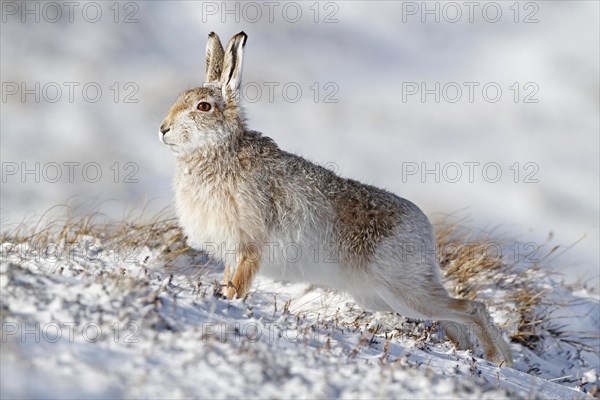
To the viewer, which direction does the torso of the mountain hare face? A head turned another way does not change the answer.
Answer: to the viewer's left
